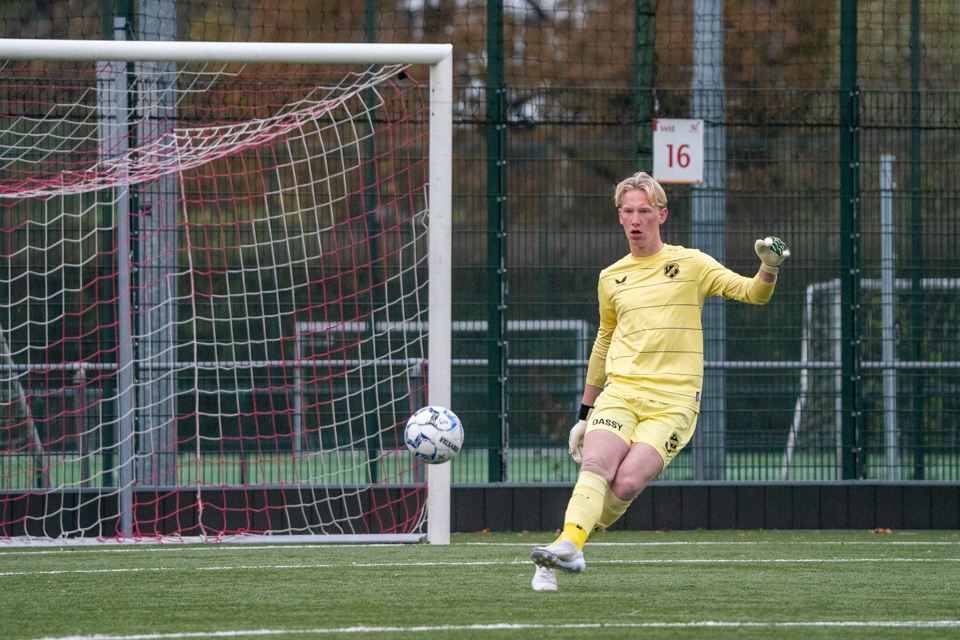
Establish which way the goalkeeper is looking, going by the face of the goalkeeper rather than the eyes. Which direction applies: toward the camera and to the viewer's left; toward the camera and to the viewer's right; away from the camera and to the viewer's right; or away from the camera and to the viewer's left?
toward the camera and to the viewer's left

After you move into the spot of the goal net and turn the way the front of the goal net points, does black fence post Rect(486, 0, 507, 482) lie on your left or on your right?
on your left

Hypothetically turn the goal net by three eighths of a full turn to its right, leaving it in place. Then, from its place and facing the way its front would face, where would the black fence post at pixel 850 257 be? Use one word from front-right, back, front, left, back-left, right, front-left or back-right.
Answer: back-right

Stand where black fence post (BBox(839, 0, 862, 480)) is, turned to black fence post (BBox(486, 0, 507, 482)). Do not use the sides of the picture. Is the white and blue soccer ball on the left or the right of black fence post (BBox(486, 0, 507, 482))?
left

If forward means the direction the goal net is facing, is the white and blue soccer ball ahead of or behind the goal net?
ahead

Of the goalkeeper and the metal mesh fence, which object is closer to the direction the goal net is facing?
the goalkeeper

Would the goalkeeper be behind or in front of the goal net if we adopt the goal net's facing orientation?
in front

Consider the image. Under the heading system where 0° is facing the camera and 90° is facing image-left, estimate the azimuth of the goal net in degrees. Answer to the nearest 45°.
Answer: approximately 0°
